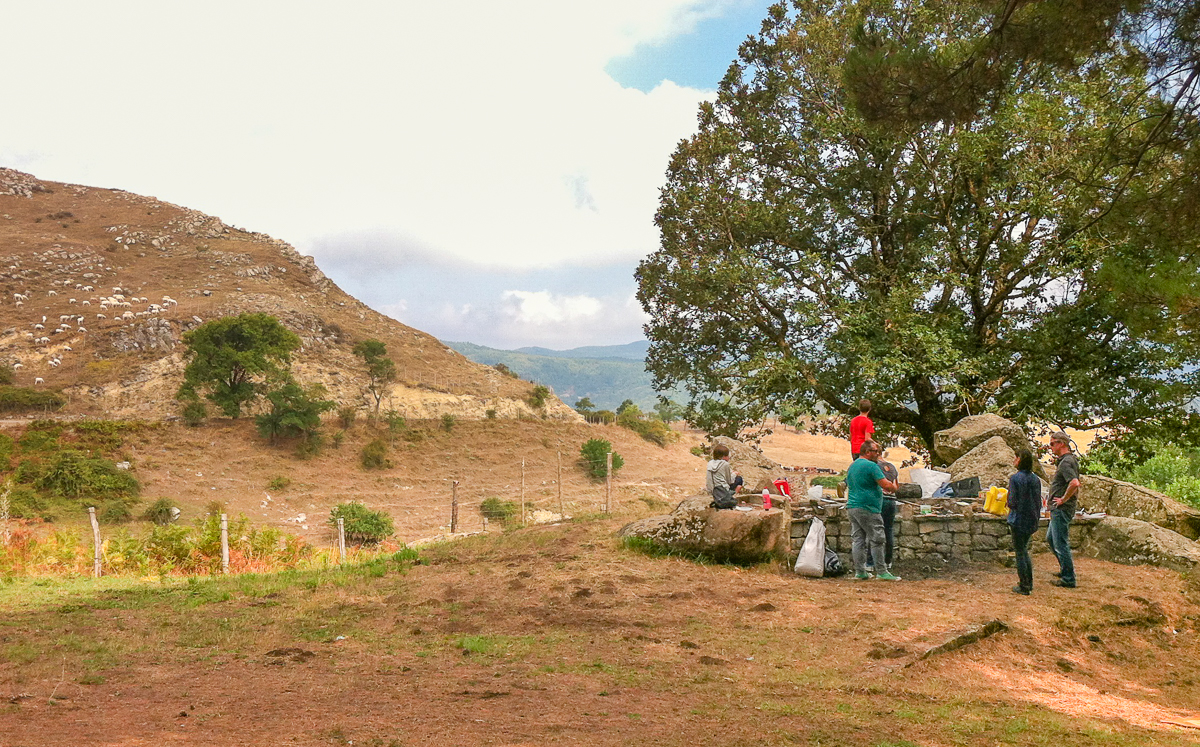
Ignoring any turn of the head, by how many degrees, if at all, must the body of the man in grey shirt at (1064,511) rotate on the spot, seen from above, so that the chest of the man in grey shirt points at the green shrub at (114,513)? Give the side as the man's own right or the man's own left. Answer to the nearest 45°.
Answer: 0° — they already face it

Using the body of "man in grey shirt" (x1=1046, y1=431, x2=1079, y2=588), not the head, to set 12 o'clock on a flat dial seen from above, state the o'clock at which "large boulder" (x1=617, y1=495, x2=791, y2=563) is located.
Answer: The large boulder is roughly at 12 o'clock from the man in grey shirt.

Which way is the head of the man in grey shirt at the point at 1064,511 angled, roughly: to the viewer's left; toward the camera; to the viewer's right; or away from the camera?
to the viewer's left

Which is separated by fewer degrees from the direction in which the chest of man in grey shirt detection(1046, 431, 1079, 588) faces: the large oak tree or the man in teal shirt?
the man in teal shirt

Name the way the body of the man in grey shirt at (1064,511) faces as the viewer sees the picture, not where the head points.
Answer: to the viewer's left

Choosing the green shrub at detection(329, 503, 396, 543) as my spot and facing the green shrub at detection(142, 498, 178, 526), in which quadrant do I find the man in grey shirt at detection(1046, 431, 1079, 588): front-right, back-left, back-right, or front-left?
back-left

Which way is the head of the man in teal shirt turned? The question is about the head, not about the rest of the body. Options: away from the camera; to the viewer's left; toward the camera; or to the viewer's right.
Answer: to the viewer's right

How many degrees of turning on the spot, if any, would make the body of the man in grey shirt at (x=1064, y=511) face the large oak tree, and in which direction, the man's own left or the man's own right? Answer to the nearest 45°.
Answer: approximately 45° to the man's own right

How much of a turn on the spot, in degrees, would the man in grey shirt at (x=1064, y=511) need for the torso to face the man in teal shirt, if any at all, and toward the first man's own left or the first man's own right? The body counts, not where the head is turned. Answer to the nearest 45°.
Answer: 0° — they already face them
